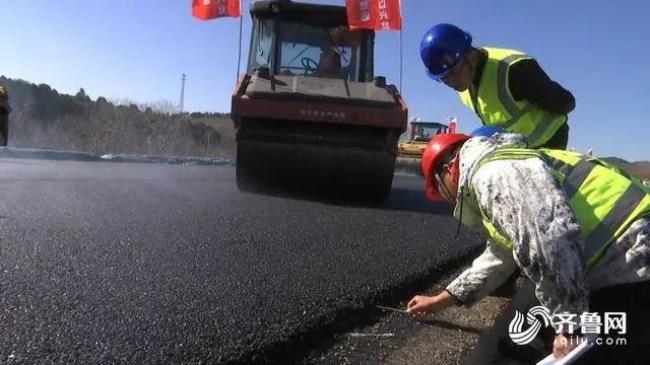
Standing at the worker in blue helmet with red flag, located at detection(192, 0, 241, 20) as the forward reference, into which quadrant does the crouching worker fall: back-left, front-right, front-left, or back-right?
back-left

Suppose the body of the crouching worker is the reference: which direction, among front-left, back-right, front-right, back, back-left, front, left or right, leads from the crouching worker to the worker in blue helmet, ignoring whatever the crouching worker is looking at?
right

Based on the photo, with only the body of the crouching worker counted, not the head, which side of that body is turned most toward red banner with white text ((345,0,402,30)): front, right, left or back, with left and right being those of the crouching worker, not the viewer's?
right

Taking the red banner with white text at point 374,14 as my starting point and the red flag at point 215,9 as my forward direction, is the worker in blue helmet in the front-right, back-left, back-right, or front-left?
back-left

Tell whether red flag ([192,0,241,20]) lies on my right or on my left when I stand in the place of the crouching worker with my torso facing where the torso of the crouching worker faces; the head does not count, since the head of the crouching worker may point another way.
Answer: on my right

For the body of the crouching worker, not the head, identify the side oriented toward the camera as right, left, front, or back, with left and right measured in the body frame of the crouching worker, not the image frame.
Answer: left
